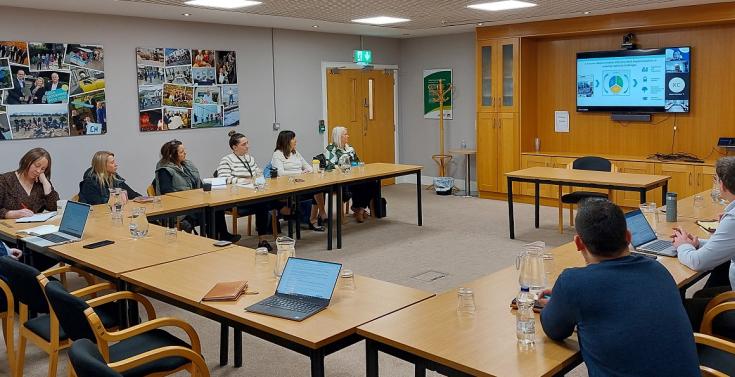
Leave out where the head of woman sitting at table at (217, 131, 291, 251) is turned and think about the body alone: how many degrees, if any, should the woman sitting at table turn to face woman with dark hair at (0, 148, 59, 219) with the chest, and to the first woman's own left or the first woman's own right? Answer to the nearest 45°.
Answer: approximately 90° to the first woman's own right

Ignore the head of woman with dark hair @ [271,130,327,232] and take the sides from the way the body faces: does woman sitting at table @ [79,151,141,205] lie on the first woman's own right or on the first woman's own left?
on the first woman's own right

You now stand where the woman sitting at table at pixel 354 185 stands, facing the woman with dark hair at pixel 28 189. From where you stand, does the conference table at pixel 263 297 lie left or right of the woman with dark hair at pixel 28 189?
left

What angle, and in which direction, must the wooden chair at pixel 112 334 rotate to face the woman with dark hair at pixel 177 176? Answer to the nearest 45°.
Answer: approximately 45° to its left

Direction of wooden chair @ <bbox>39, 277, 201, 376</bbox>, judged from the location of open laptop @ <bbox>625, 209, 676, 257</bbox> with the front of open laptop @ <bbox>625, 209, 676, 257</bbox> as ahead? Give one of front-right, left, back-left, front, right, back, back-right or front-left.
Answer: right

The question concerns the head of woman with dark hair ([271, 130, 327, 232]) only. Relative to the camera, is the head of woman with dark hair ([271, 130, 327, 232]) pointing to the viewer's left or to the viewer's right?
to the viewer's right

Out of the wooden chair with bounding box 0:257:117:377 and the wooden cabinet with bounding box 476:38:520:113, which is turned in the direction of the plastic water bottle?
the wooden cabinet

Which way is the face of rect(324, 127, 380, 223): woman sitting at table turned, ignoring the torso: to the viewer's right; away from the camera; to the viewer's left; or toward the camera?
to the viewer's right

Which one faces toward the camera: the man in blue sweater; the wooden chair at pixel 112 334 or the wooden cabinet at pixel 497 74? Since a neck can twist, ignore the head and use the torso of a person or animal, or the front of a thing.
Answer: the wooden cabinet

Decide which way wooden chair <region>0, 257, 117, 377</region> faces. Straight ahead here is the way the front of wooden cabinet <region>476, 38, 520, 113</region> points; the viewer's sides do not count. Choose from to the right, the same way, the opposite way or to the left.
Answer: the opposite way

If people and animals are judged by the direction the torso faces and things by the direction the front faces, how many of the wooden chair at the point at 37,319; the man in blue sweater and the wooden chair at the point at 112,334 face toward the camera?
0

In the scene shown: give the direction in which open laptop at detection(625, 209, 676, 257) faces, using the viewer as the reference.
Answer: facing the viewer and to the right of the viewer

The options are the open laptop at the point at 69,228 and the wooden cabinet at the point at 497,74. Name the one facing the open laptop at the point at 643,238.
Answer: the wooden cabinet

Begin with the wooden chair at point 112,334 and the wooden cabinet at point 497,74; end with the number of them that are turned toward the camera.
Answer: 1

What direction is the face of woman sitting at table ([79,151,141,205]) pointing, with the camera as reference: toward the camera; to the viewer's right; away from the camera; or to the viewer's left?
to the viewer's right

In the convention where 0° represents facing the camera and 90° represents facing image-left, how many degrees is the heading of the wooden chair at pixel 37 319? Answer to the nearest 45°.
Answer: approximately 225°

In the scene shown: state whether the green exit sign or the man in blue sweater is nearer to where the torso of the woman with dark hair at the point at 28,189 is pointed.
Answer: the man in blue sweater
